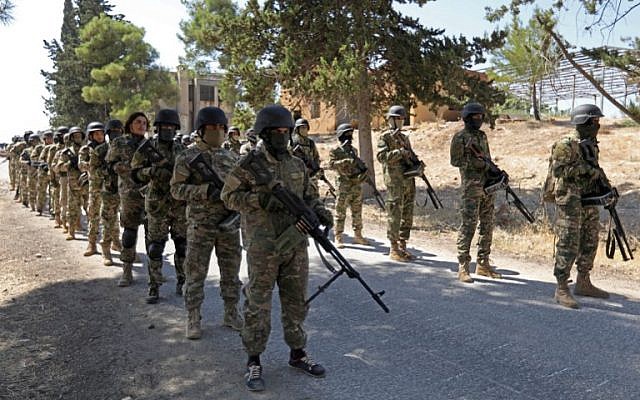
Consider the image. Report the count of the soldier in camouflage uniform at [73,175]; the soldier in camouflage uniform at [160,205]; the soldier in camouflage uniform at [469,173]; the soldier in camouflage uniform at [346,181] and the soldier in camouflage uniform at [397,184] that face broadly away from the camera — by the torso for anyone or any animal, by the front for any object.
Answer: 0

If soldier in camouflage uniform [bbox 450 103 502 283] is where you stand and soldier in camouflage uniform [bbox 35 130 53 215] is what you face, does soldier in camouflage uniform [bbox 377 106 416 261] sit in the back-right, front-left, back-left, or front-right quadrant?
front-right

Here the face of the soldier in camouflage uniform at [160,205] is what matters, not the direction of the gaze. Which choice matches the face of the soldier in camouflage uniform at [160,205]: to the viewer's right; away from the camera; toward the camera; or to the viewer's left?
toward the camera

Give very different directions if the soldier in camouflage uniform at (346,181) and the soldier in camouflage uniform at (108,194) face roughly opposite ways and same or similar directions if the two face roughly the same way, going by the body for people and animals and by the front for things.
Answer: same or similar directions

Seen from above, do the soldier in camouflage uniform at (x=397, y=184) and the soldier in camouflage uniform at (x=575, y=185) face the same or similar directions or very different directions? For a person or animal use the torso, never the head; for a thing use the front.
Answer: same or similar directions

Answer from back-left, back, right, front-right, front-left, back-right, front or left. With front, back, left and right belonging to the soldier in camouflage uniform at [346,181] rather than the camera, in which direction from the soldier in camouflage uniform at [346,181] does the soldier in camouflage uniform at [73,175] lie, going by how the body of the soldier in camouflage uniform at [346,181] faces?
back-right

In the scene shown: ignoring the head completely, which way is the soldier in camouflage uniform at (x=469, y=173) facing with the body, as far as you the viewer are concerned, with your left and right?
facing the viewer and to the right of the viewer

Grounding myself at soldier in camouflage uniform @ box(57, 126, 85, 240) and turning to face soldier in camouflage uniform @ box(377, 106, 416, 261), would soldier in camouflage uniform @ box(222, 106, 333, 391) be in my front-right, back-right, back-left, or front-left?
front-right

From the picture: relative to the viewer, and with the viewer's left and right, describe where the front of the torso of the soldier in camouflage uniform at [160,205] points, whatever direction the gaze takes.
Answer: facing the viewer

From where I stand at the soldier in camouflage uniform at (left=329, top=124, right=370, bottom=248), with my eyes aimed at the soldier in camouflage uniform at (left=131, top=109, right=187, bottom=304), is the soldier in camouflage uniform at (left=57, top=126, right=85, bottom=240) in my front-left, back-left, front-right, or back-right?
front-right

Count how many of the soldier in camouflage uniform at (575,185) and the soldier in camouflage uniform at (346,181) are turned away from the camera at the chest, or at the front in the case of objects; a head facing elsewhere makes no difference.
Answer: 0

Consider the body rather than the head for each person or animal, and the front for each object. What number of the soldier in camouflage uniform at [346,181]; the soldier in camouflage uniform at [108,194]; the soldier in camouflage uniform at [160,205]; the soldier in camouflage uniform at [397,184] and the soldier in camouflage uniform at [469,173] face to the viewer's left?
0

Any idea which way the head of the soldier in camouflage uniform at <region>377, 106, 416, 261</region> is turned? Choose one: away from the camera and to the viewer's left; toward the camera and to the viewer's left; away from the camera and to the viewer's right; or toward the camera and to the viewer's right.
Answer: toward the camera and to the viewer's right
